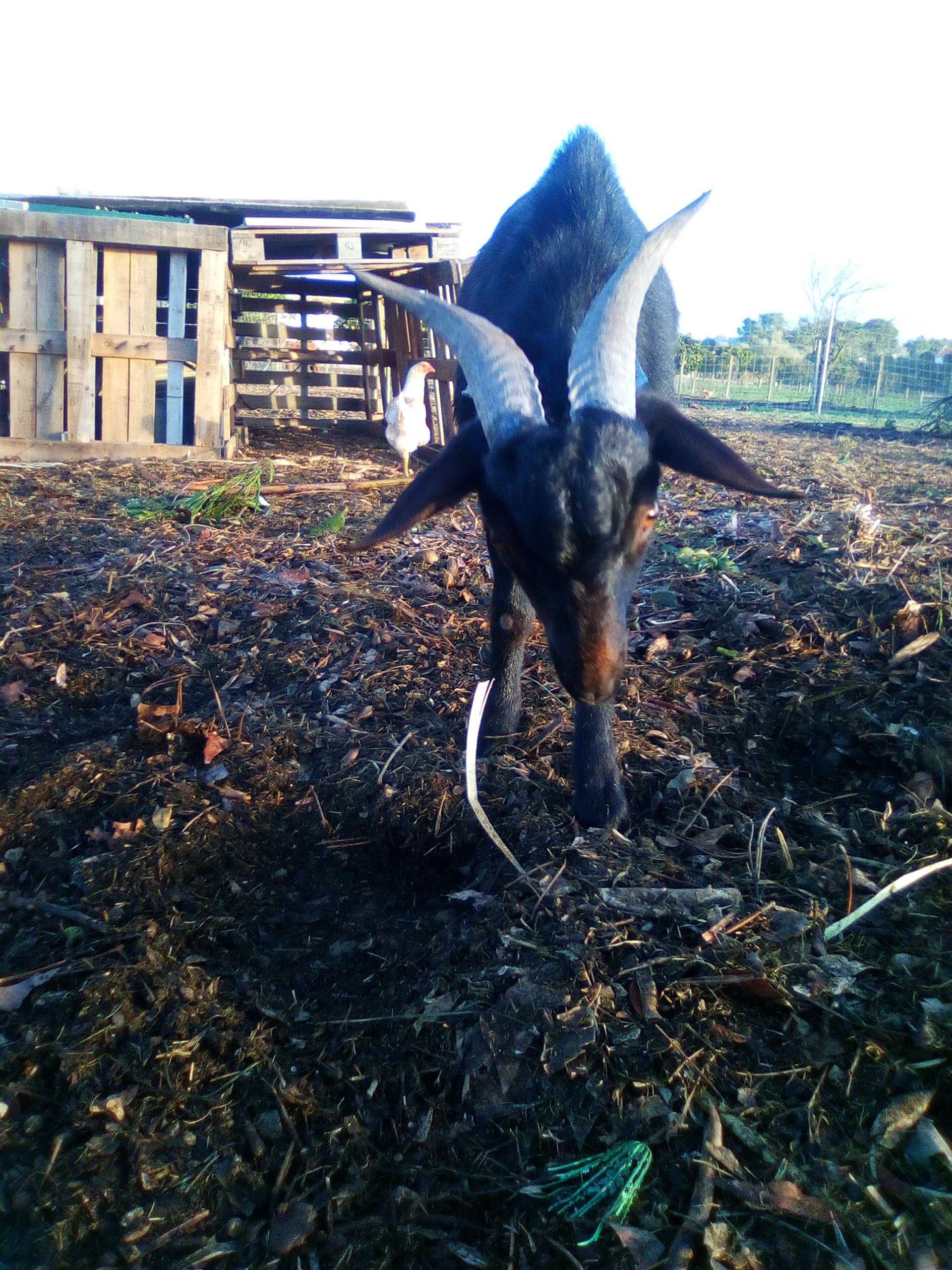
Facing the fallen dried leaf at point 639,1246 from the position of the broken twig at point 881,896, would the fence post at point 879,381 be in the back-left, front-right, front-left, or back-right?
back-right

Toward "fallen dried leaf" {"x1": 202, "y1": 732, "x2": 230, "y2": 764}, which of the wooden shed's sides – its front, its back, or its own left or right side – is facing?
front

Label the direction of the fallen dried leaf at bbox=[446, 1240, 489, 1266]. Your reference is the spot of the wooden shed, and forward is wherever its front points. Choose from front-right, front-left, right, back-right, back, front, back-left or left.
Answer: front

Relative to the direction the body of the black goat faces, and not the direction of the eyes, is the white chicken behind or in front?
behind

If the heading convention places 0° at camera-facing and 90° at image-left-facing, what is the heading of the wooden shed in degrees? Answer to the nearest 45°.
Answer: approximately 0°

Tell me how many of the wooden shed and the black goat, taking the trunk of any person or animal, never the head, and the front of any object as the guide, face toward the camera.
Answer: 2

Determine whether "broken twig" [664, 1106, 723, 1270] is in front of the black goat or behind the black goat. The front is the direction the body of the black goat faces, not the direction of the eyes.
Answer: in front

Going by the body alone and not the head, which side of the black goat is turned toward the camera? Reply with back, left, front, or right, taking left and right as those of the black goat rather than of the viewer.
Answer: front

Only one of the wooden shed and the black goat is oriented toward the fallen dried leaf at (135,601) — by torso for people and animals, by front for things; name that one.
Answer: the wooden shed

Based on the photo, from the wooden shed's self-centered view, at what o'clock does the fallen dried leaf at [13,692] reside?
The fallen dried leaf is roughly at 12 o'clock from the wooden shed.

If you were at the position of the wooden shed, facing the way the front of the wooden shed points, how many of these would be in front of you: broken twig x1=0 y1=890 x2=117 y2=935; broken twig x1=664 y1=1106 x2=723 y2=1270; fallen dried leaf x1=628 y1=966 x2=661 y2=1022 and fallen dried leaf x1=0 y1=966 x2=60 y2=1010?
4

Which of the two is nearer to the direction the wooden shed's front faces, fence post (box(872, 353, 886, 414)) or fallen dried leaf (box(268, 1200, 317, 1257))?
the fallen dried leaf

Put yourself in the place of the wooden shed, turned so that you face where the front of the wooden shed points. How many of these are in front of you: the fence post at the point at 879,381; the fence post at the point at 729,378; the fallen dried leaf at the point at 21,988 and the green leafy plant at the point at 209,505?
2

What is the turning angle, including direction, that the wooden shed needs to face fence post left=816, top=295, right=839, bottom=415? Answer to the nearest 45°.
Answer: approximately 135° to its left
